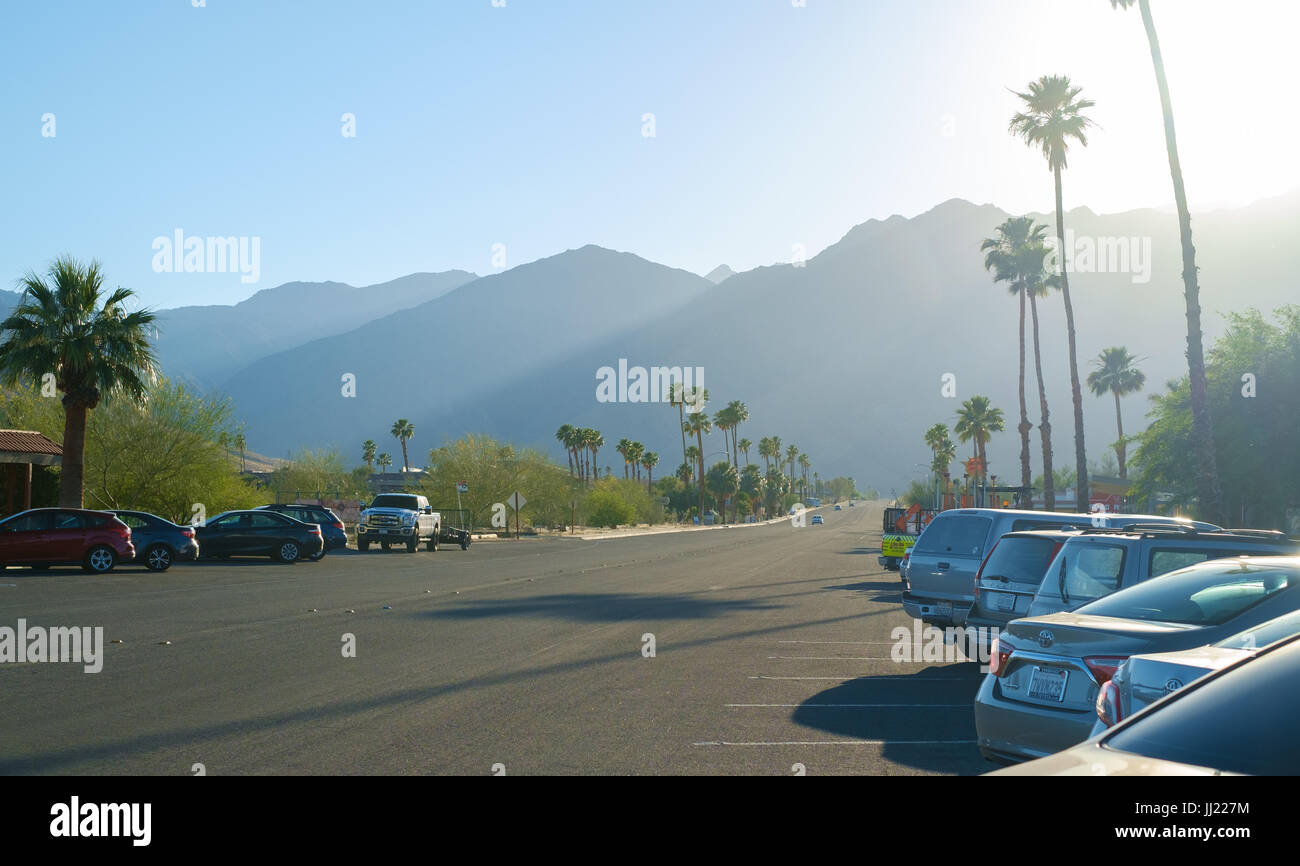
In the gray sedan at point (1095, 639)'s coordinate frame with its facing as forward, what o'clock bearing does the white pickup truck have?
The white pickup truck is roughly at 9 o'clock from the gray sedan.

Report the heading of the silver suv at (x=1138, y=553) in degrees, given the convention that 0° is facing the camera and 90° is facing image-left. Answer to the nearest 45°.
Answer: approximately 225°

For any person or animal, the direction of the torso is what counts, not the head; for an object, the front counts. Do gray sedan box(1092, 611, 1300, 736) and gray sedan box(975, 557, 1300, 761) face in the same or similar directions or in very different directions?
same or similar directions

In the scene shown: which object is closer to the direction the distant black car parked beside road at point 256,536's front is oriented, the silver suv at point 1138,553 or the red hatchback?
the red hatchback

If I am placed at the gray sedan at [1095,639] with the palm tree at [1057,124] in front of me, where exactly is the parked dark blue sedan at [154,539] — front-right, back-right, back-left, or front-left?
front-left

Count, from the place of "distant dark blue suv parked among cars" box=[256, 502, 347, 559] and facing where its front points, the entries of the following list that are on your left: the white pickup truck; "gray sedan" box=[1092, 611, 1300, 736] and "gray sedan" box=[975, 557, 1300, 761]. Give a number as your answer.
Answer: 2

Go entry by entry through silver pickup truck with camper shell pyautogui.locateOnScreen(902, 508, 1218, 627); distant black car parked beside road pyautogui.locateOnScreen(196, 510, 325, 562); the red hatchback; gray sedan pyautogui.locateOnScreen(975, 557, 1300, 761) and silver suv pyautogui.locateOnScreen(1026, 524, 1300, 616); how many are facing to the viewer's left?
2

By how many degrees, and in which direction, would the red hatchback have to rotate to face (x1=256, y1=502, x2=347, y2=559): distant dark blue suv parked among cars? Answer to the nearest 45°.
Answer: approximately 135° to its right

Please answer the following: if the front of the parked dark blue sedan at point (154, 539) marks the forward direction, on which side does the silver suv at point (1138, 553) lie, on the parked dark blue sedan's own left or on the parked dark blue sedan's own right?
on the parked dark blue sedan's own left

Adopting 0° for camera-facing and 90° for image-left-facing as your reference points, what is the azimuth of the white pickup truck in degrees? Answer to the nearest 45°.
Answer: approximately 45°

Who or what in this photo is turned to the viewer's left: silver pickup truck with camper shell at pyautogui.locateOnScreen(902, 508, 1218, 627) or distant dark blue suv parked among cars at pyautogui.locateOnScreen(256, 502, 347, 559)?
the distant dark blue suv parked among cars

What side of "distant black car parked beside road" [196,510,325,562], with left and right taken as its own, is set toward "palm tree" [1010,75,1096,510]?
back

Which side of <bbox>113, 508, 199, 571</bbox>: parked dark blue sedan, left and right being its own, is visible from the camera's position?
left

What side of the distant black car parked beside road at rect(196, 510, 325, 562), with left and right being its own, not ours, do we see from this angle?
left

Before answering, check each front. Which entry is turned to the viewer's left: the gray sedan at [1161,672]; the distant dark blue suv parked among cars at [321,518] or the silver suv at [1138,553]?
the distant dark blue suv parked among cars

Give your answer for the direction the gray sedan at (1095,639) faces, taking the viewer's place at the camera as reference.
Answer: facing away from the viewer and to the right of the viewer

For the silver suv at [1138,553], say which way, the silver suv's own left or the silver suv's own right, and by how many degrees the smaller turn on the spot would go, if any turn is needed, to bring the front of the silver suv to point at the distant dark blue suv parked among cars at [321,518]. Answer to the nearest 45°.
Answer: approximately 90° to the silver suv's own left

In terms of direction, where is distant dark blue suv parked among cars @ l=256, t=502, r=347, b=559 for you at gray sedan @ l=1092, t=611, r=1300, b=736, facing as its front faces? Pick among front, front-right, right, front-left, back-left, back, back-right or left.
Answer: left
